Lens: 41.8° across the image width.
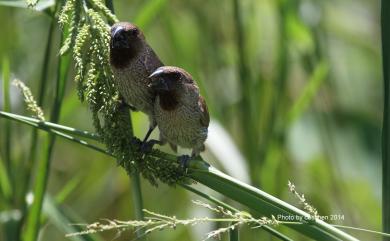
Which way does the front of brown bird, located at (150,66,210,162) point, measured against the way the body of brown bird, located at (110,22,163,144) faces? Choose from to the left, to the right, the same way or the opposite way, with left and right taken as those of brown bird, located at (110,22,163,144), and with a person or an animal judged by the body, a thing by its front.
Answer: the same way

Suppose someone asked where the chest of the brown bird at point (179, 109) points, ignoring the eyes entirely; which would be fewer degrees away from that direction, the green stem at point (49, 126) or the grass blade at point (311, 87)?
the green stem

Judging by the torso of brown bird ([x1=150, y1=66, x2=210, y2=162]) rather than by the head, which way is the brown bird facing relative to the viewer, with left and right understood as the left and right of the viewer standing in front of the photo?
facing the viewer and to the left of the viewer

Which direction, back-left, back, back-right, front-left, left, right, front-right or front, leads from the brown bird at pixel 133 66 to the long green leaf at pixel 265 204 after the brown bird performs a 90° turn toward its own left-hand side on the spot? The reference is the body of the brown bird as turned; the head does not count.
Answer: front

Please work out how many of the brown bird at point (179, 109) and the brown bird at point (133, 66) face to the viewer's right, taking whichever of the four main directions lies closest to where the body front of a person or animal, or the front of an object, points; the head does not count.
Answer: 0

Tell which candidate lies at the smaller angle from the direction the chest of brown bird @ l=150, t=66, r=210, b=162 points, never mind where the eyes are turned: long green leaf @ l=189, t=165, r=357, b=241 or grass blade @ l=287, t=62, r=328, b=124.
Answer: the long green leaf

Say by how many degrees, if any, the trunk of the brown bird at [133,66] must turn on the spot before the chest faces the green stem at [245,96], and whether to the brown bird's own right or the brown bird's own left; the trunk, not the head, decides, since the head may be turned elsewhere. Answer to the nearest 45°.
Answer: approximately 180°

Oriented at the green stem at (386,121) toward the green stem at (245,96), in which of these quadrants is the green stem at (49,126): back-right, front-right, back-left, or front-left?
front-left

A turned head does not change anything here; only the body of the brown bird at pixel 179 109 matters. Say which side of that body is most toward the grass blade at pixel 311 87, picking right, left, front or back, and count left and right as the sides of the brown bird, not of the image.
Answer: back
